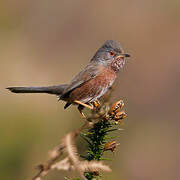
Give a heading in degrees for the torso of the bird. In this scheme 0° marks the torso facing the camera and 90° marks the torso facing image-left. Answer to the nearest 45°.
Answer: approximately 270°
